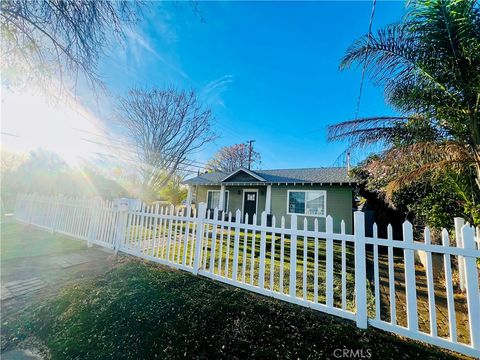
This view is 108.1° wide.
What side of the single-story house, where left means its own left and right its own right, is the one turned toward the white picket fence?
front

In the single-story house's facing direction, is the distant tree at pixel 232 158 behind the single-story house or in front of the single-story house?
behind

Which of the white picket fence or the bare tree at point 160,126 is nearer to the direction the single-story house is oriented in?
the white picket fence

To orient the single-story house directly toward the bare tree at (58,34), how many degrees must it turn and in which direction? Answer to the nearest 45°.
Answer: approximately 45° to its right

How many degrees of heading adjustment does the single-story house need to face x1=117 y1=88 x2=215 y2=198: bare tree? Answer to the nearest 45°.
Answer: approximately 90° to its right

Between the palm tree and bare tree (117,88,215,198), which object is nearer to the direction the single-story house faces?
the palm tree

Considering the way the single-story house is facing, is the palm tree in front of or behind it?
in front

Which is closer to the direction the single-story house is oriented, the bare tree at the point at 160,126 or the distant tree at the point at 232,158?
the bare tree

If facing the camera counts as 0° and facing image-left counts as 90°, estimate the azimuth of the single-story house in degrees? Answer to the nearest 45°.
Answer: approximately 0°
